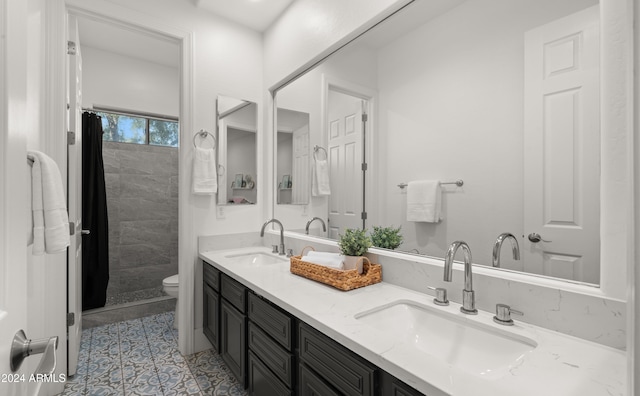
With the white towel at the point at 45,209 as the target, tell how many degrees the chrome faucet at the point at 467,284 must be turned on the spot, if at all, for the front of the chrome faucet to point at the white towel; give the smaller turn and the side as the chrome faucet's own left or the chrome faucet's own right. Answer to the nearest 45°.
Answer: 0° — it already faces it

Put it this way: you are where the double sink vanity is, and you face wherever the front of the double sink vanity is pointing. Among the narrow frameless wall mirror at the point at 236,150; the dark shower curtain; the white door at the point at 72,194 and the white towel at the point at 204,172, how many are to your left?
0

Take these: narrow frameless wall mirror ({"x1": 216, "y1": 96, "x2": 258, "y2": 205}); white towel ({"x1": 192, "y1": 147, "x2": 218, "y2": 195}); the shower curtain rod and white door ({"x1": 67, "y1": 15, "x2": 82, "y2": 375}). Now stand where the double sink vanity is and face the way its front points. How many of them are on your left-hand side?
0

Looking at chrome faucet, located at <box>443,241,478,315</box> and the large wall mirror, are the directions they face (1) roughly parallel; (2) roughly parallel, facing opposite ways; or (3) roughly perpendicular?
roughly parallel

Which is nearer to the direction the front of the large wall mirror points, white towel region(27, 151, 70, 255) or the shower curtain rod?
the white towel

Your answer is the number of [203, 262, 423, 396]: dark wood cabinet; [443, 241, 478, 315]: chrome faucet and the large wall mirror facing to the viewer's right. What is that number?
0

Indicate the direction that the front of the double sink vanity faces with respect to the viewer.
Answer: facing the viewer and to the left of the viewer

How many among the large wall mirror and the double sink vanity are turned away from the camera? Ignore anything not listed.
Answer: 0

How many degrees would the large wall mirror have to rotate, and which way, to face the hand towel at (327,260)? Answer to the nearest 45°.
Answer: approximately 45° to its right

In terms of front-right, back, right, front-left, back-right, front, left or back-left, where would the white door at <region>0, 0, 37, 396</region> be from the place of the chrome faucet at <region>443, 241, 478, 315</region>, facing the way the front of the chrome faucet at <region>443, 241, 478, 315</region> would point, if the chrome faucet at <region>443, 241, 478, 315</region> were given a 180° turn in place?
back

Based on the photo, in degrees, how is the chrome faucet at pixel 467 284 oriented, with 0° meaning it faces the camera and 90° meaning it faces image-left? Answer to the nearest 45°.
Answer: approximately 45°

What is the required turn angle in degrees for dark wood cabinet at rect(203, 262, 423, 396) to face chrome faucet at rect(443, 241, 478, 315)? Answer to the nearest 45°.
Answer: approximately 135° to its left
